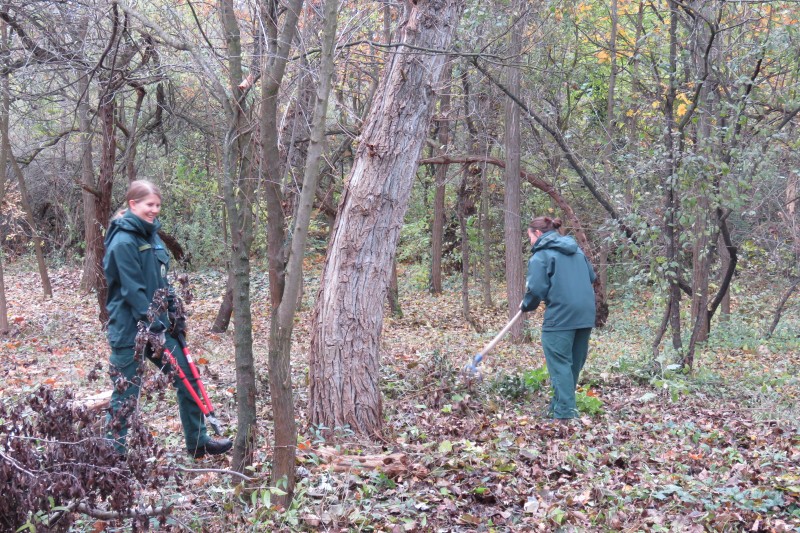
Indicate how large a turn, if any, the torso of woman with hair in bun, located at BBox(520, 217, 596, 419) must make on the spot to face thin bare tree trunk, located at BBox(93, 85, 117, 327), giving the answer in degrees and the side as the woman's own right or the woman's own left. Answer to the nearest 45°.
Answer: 0° — they already face it

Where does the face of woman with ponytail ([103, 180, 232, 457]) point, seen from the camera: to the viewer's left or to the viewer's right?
to the viewer's right

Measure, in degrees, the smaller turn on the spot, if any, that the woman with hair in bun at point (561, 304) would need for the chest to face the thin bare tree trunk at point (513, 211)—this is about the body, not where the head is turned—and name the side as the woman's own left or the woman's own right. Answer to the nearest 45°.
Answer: approximately 45° to the woman's own right

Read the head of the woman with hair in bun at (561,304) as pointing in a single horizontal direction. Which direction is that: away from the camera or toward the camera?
away from the camera

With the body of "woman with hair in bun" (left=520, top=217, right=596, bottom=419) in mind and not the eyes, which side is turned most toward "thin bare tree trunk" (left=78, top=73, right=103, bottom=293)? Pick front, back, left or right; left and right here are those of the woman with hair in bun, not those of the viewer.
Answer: front

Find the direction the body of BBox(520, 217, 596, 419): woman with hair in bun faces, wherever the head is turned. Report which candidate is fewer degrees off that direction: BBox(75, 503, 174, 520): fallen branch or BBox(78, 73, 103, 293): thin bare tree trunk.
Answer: the thin bare tree trunk

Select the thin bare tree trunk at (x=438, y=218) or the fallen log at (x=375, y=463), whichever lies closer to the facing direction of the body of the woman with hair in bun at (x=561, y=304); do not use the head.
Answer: the thin bare tree trunk

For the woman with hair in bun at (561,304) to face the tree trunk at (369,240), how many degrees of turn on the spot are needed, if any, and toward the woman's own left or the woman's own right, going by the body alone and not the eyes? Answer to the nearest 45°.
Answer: approximately 90° to the woman's own left

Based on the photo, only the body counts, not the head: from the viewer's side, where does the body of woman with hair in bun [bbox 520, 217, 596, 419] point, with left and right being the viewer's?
facing away from the viewer and to the left of the viewer

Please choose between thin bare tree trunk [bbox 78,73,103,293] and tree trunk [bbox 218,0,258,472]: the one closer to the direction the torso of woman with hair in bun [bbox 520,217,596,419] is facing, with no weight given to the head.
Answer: the thin bare tree trunk
